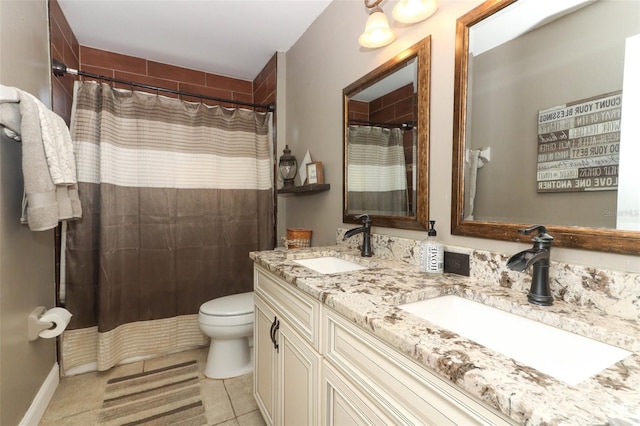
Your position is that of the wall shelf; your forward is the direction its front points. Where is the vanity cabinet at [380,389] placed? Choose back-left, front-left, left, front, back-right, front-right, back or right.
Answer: front-left

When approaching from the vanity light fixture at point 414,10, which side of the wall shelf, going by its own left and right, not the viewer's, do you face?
left

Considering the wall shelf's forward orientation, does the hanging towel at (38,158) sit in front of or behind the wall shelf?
in front

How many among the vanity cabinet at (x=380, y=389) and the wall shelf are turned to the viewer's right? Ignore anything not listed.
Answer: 0

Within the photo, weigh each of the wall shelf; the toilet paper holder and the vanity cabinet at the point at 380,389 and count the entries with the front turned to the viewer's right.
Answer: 1

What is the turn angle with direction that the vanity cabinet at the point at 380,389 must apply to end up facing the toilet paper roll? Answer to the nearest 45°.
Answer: approximately 45° to its right

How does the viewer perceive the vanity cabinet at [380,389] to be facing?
facing the viewer and to the left of the viewer

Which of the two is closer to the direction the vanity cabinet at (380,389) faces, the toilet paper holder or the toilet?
the toilet paper holder

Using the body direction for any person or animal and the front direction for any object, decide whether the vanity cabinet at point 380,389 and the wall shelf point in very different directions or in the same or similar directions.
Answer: same or similar directions

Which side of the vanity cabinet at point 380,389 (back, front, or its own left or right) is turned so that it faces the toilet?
right

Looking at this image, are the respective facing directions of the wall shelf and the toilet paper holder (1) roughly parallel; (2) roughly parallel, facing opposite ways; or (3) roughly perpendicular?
roughly parallel, facing opposite ways

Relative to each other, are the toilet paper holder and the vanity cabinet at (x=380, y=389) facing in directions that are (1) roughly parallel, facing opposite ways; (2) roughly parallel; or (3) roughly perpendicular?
roughly parallel, facing opposite ways

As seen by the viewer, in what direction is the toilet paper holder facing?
to the viewer's right
